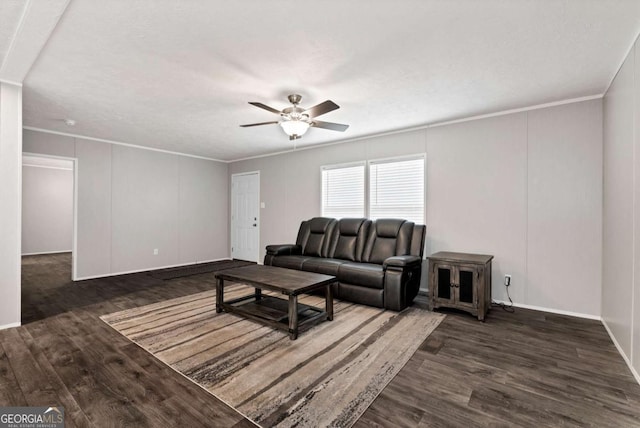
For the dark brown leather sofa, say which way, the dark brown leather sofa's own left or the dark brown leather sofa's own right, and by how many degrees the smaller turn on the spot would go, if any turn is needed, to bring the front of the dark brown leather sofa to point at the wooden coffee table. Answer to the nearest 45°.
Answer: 0° — it already faces it

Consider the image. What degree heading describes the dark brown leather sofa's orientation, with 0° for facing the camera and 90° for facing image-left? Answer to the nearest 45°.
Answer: approximately 45°

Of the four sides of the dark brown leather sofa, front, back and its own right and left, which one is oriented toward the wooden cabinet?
left

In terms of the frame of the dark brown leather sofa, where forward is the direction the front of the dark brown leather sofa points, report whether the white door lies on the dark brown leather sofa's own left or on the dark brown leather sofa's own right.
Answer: on the dark brown leather sofa's own right

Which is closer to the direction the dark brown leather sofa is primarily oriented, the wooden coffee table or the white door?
the wooden coffee table
